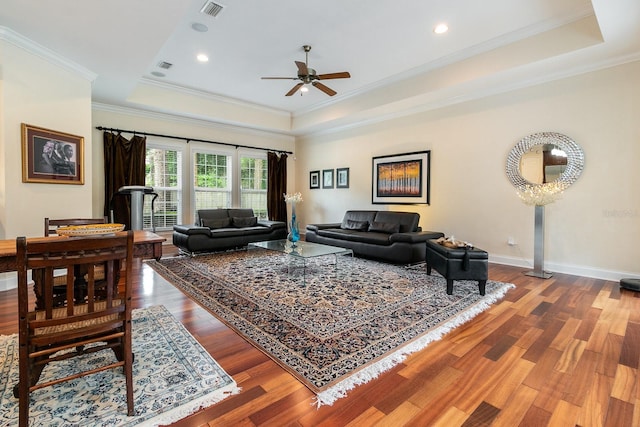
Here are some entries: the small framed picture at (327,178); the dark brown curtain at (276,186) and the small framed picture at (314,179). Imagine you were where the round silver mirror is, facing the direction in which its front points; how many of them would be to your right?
3

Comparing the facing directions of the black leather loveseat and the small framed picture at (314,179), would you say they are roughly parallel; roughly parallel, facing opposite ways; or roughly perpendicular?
roughly perpendicular

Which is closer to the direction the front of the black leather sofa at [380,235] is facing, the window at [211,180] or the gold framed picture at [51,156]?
the gold framed picture

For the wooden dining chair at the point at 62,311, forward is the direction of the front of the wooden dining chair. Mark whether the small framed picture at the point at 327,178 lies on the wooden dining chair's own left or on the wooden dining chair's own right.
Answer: on the wooden dining chair's own right

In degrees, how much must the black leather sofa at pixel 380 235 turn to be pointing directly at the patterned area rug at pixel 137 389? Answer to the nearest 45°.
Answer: approximately 45° to its left

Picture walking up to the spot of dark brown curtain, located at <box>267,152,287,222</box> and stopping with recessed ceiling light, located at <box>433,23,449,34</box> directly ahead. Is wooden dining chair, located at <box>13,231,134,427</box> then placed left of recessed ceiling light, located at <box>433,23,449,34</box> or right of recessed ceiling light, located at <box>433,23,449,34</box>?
right

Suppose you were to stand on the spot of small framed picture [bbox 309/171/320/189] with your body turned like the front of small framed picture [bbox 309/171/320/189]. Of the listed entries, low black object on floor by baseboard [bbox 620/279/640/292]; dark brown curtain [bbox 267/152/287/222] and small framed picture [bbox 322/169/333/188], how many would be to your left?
2

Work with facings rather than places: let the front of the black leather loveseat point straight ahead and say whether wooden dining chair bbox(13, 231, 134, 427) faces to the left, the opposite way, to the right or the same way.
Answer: the opposite way

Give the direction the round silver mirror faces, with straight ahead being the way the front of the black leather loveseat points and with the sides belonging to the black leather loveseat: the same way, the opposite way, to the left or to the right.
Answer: to the right

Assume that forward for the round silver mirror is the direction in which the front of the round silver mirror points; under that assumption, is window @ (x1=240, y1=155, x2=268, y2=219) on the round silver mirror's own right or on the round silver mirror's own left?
on the round silver mirror's own right

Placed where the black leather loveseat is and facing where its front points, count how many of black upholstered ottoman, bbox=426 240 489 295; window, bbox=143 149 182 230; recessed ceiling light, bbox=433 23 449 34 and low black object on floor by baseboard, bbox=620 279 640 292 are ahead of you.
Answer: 3

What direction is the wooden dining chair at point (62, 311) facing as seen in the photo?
away from the camera

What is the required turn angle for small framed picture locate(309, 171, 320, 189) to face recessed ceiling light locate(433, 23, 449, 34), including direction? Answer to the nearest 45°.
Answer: approximately 45° to its left
